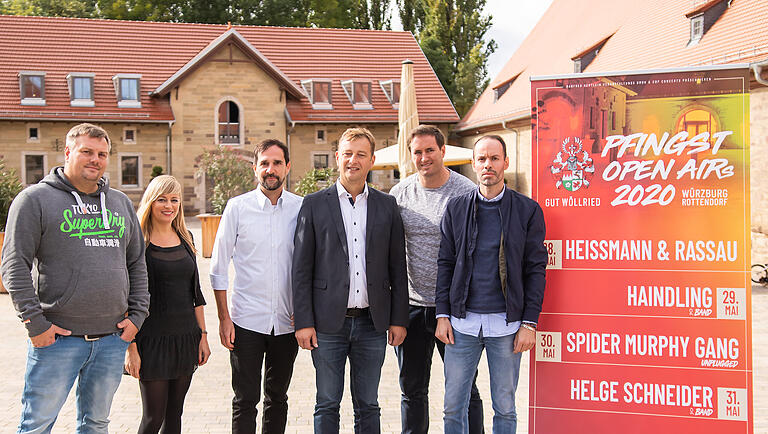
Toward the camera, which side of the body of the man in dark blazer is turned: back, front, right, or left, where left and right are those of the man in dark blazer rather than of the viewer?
front

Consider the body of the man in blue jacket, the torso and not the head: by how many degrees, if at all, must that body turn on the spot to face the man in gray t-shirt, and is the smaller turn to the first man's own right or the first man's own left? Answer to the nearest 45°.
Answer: approximately 135° to the first man's own right

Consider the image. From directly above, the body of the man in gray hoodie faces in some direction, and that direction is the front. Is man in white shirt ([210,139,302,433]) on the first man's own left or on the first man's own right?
on the first man's own left

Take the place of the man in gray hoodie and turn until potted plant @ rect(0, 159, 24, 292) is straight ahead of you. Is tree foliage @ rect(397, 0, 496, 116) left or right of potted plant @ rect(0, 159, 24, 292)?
right

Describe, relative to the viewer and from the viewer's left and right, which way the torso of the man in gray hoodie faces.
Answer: facing the viewer and to the right of the viewer

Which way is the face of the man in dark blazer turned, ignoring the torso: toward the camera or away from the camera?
toward the camera

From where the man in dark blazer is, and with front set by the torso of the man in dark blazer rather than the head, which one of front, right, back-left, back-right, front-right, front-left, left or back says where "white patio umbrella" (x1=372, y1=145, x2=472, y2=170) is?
back

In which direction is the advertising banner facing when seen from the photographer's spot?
facing the viewer

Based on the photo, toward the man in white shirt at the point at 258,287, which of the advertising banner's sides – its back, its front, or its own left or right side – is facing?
right

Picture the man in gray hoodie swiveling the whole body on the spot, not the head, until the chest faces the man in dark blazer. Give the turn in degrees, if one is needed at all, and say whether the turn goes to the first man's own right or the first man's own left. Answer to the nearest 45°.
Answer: approximately 45° to the first man's own left
